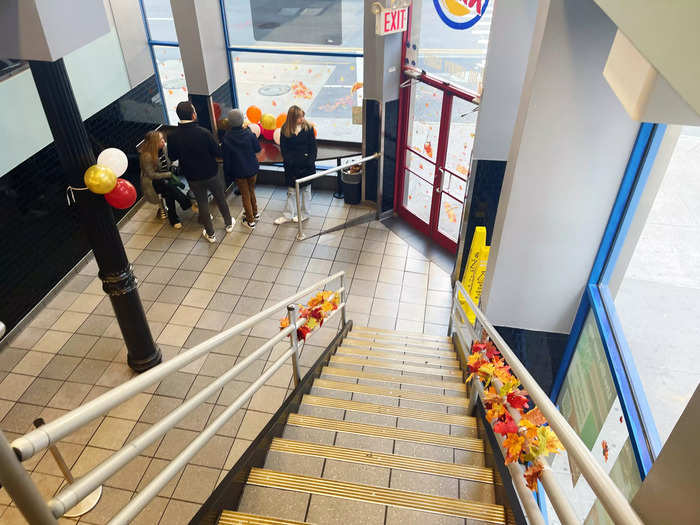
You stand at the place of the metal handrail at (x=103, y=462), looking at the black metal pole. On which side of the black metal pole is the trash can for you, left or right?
right

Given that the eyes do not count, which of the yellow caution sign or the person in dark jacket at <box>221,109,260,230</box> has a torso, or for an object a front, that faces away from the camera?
the person in dark jacket

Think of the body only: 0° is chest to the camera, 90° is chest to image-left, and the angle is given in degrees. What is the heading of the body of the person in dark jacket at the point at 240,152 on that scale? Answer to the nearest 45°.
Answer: approximately 180°

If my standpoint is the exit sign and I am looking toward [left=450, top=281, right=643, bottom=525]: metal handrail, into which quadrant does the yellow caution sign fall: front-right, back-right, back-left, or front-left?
front-left

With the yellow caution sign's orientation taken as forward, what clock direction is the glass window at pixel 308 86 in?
The glass window is roughly at 3 o'clock from the yellow caution sign.

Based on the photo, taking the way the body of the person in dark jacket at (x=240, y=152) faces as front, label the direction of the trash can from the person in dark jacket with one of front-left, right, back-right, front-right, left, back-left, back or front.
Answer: right

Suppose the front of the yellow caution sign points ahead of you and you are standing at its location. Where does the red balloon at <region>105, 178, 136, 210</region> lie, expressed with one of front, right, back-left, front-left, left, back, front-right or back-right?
front

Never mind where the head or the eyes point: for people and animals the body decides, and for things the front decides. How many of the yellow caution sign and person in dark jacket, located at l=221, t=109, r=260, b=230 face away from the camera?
1

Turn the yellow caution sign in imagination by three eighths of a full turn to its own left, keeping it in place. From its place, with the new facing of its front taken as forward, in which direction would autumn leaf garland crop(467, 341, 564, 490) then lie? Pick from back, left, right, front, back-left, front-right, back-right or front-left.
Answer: right

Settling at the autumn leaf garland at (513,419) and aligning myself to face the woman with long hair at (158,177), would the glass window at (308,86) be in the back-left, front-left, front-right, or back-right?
front-right

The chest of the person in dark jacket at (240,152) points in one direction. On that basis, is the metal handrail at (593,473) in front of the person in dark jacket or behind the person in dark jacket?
behind

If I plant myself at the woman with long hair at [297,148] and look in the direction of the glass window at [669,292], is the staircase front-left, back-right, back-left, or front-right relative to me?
front-right

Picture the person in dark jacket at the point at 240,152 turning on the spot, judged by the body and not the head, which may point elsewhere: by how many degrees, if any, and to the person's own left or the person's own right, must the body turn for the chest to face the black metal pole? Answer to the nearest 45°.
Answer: approximately 135° to the person's own left

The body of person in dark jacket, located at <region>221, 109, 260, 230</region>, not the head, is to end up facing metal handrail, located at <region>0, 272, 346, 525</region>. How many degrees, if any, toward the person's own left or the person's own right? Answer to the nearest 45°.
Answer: approximately 180°

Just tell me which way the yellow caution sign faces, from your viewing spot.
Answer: facing the viewer and to the left of the viewer
